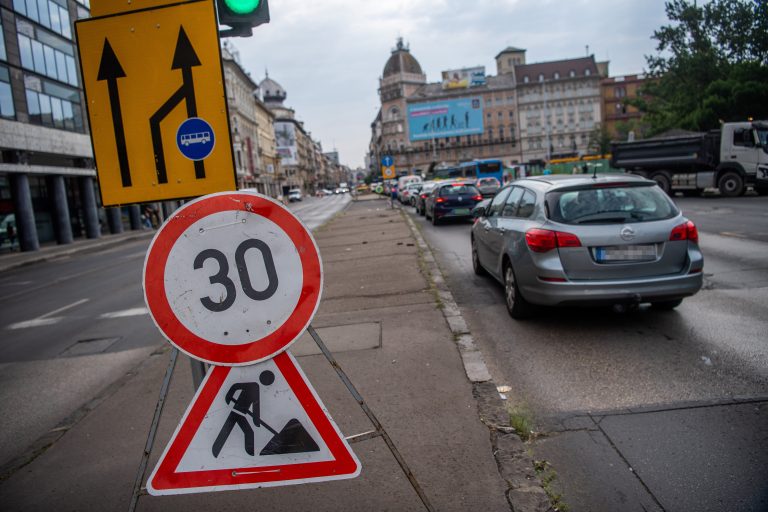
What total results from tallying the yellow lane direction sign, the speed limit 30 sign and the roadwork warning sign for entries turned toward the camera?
3

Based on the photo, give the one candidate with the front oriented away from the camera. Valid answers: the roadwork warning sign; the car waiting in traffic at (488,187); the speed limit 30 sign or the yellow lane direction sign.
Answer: the car waiting in traffic

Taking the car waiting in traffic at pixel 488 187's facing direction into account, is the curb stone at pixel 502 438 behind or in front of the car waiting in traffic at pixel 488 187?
behind

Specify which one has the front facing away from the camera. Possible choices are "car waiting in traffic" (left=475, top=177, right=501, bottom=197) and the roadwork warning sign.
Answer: the car waiting in traffic

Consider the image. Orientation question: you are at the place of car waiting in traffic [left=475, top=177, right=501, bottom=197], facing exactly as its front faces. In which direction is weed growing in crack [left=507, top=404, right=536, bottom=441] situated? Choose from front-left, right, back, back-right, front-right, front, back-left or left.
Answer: back

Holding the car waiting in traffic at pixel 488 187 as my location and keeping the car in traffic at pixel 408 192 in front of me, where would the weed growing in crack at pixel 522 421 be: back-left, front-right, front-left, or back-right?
back-left

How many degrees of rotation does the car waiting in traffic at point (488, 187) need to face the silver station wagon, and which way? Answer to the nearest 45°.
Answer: approximately 180°

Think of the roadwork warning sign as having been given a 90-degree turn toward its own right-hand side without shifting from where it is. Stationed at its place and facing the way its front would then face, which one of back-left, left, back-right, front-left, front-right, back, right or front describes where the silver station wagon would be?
back-right

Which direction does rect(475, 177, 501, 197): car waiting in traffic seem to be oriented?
away from the camera

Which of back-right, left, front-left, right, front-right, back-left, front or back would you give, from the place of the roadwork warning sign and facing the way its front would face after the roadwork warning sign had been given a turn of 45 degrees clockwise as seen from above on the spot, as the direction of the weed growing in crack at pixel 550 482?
back-left

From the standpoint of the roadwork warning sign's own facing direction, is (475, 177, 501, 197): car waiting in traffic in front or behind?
behind

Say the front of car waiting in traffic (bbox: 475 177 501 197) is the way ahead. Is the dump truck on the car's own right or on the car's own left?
on the car's own right
